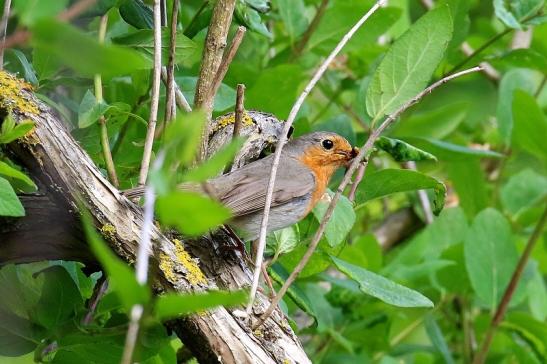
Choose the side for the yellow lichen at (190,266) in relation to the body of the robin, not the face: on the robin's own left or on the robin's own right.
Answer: on the robin's own right

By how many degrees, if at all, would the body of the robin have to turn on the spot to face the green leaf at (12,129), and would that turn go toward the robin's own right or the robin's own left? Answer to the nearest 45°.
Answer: approximately 135° to the robin's own right

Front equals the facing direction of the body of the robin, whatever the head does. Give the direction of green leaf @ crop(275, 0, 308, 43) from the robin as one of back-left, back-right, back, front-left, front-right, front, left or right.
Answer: left

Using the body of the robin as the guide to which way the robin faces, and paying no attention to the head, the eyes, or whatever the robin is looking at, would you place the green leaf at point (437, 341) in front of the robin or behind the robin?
in front

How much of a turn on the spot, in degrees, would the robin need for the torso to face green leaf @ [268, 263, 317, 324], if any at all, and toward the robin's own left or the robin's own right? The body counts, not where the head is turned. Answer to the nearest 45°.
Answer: approximately 90° to the robin's own right

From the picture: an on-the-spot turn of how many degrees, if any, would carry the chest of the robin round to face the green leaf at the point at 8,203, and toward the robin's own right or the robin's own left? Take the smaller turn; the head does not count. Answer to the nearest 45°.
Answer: approximately 135° to the robin's own right

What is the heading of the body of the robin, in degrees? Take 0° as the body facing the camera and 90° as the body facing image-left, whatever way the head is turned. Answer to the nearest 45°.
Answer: approximately 270°

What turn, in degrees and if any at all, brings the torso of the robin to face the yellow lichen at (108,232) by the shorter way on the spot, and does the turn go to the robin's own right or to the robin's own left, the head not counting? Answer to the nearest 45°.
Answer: approximately 135° to the robin's own right

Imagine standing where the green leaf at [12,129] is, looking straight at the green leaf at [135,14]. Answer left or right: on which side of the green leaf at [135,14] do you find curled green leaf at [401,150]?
right
